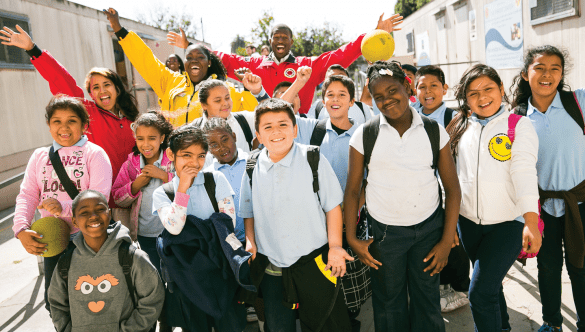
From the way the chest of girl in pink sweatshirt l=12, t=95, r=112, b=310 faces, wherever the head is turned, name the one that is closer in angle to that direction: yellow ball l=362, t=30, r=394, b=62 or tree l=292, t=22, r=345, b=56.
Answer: the yellow ball

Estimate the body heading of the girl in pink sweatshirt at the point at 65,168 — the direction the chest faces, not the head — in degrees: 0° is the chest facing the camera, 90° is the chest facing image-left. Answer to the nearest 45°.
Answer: approximately 0°

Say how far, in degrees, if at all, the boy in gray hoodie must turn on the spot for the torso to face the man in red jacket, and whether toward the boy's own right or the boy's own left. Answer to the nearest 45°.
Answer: approximately 135° to the boy's own left

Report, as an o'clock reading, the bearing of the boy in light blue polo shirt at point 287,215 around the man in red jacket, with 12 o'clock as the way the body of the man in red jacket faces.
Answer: The boy in light blue polo shirt is roughly at 12 o'clock from the man in red jacket.

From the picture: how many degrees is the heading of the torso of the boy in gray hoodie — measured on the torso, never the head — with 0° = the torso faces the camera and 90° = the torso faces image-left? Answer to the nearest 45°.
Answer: approximately 0°

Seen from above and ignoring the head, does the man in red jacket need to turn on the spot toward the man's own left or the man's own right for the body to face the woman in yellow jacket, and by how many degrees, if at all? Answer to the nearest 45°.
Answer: approximately 45° to the man's own right

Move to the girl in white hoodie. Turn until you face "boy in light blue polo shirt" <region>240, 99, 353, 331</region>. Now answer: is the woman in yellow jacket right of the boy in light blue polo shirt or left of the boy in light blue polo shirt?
right

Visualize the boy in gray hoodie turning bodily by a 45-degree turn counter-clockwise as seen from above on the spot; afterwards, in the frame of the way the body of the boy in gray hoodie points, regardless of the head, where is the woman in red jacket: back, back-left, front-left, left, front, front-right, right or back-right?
back-left

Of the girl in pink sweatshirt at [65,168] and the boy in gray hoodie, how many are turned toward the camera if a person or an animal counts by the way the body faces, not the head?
2
